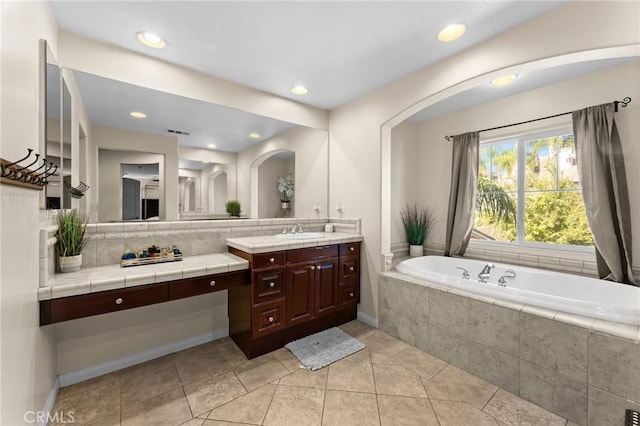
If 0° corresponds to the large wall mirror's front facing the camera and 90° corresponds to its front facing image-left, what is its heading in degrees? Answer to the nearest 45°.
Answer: approximately 315°

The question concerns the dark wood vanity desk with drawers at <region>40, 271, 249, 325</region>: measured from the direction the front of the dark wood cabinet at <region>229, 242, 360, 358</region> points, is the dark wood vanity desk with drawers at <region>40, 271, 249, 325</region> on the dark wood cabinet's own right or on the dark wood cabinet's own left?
on the dark wood cabinet's own right

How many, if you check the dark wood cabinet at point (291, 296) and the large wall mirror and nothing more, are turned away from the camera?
0

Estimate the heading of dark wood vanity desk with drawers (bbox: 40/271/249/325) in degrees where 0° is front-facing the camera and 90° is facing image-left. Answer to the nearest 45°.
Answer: approximately 315°

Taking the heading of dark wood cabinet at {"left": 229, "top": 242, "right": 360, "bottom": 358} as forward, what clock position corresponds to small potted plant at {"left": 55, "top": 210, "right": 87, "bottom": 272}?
The small potted plant is roughly at 4 o'clock from the dark wood cabinet.

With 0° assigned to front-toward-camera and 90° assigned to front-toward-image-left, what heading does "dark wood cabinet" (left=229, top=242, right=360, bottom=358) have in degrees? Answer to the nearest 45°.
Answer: approximately 315°

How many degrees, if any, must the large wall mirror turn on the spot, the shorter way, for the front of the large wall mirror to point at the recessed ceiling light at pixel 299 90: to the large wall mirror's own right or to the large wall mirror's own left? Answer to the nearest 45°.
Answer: approximately 45° to the large wall mirror's own left

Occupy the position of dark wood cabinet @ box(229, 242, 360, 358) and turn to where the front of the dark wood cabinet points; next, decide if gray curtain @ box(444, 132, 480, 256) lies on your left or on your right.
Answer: on your left

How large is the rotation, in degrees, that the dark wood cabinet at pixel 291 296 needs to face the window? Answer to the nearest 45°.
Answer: approximately 45° to its left

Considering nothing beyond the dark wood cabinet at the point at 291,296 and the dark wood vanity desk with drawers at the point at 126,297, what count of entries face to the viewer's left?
0

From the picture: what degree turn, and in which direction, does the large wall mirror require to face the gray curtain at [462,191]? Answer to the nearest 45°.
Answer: approximately 45° to its left
